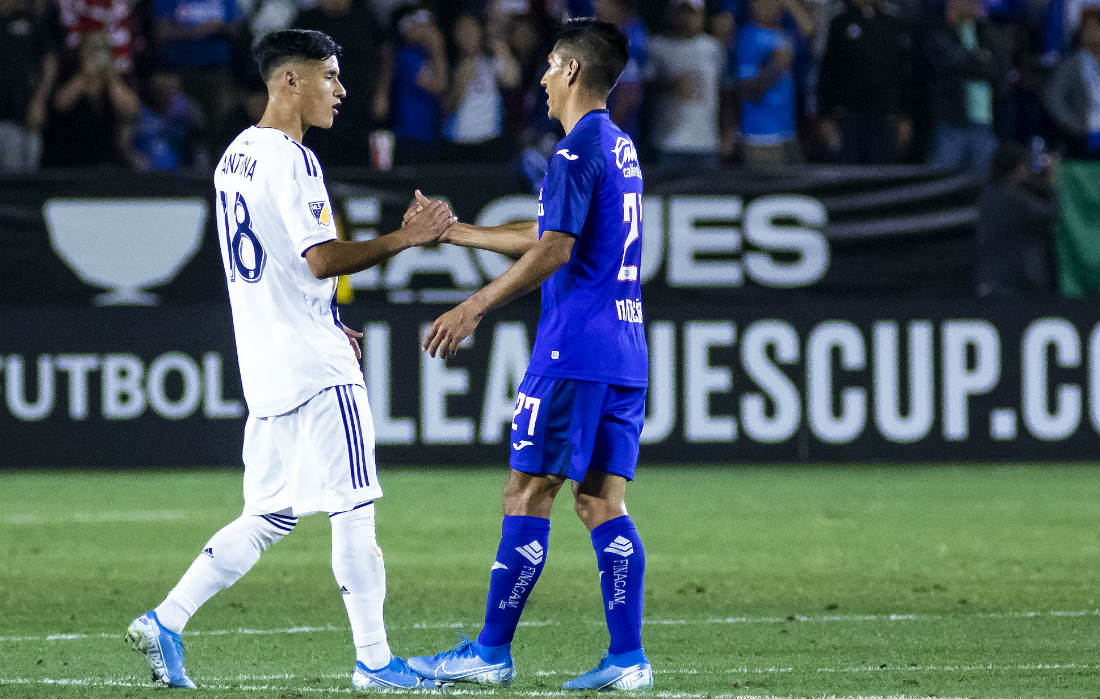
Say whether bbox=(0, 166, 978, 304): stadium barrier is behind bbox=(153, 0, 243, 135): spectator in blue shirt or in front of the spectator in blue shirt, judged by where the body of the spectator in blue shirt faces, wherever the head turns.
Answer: in front

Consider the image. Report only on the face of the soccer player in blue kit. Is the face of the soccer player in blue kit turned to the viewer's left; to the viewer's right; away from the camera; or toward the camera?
to the viewer's left

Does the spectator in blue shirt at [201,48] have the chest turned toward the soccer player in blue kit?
yes

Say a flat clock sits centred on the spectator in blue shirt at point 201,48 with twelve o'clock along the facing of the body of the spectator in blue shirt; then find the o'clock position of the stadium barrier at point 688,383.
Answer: The stadium barrier is roughly at 10 o'clock from the spectator in blue shirt.

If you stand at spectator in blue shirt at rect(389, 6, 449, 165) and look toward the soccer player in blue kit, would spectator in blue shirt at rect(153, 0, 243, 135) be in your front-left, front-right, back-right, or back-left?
back-right

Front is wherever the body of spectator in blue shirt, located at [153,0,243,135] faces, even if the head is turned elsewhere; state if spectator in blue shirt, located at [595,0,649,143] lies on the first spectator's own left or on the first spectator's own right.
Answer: on the first spectator's own left

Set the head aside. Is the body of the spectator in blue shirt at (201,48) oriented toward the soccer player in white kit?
yes

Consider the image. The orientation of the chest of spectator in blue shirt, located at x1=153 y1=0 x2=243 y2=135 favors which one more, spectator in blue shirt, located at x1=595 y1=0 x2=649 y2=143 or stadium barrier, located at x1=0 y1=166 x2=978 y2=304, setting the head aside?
the stadium barrier

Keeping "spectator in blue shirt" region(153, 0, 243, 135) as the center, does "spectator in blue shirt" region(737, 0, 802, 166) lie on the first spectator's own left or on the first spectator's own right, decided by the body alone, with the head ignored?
on the first spectator's own left

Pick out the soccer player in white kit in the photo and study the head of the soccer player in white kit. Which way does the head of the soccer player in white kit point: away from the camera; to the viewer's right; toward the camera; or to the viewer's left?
to the viewer's right

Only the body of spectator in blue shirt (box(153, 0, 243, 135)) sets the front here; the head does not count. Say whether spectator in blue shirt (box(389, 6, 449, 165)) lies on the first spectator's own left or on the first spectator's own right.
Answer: on the first spectator's own left

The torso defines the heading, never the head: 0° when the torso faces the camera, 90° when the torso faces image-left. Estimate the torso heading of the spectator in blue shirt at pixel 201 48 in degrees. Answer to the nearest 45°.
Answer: approximately 0°
